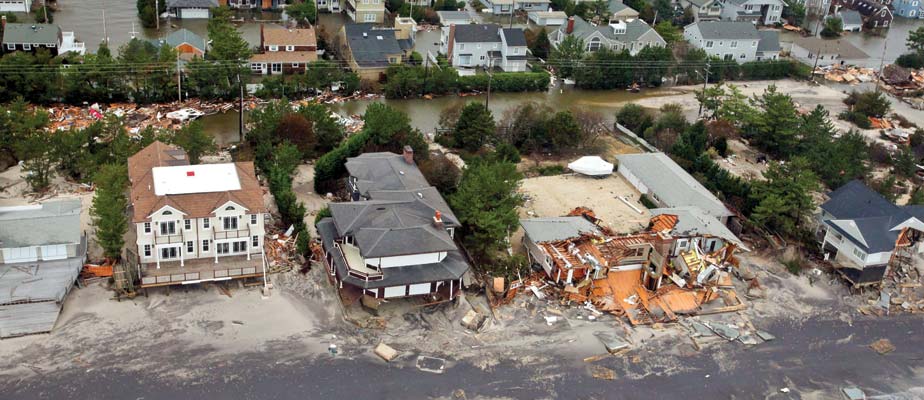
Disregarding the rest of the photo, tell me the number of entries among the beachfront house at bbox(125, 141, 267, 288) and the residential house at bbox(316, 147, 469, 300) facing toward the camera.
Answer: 2

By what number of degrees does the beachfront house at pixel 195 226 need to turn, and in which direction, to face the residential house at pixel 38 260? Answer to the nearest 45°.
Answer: approximately 90° to its right

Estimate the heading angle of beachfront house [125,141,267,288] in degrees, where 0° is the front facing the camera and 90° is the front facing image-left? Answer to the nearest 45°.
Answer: approximately 0°

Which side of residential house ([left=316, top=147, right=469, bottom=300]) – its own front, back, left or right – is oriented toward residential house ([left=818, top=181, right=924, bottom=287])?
left

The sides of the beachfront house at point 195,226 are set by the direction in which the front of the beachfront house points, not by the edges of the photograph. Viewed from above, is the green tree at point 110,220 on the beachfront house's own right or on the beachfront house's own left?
on the beachfront house's own right

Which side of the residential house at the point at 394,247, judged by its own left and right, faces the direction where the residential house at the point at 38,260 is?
right

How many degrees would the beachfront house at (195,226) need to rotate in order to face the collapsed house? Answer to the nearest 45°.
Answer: approximately 90° to its left

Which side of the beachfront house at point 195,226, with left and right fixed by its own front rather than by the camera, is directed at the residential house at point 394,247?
left

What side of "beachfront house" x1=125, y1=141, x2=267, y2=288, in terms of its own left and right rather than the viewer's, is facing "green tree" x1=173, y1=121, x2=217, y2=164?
back
